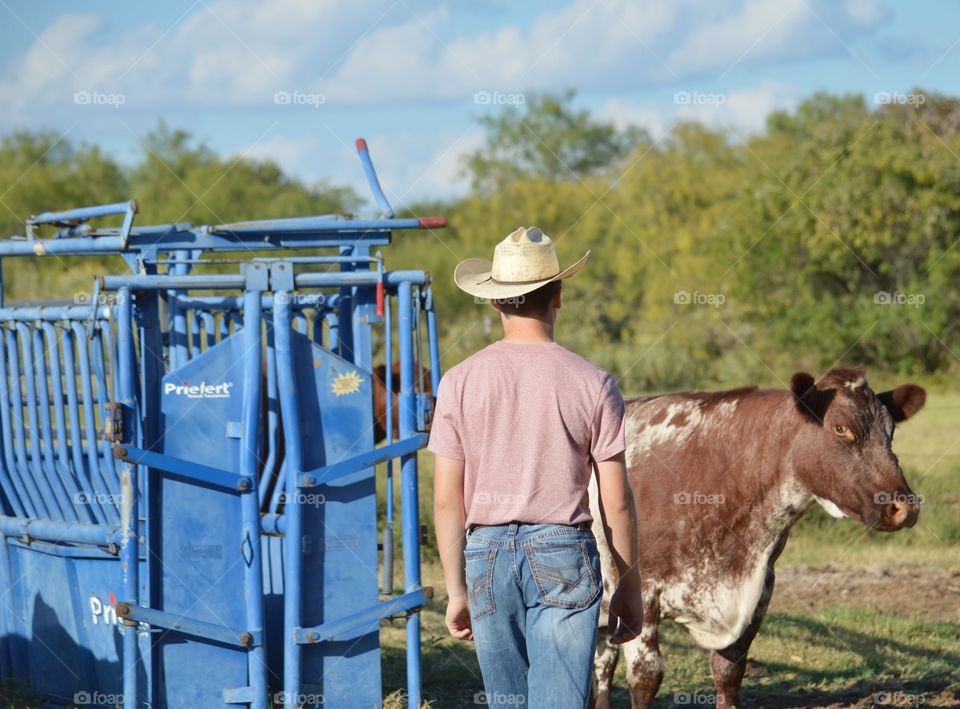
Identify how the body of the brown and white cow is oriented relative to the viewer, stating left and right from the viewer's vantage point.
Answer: facing the viewer and to the right of the viewer

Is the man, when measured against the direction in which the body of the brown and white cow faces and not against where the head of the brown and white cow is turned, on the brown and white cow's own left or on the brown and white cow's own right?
on the brown and white cow's own right

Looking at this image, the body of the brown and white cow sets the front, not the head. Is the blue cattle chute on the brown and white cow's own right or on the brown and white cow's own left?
on the brown and white cow's own right

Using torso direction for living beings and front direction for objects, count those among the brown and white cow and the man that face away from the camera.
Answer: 1

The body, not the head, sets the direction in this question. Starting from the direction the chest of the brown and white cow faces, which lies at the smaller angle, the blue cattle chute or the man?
the man

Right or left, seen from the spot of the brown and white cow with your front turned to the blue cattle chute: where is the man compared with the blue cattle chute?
left

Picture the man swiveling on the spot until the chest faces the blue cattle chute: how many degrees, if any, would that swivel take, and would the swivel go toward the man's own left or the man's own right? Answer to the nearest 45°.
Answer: approximately 45° to the man's own left

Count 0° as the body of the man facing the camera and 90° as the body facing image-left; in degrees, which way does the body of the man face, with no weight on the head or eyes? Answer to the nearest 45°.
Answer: approximately 180°

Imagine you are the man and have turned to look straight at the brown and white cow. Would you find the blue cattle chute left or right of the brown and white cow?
left

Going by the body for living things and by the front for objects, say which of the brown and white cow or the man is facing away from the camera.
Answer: the man
